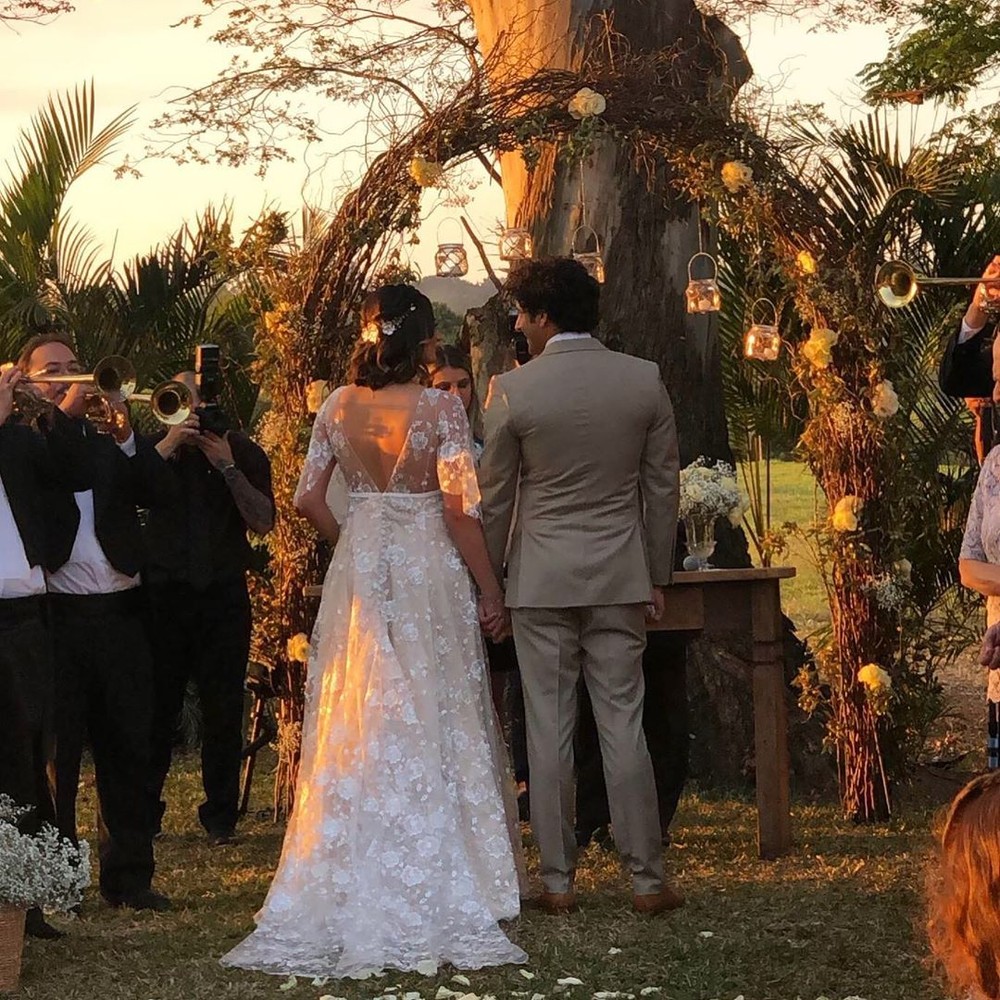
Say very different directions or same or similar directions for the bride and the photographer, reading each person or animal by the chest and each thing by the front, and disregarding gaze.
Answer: very different directions

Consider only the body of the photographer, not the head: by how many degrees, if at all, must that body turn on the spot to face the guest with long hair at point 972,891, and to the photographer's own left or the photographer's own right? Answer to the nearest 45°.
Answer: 0° — they already face them

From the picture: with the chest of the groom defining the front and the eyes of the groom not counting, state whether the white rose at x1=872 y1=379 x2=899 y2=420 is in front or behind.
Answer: in front

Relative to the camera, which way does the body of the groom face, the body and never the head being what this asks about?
away from the camera

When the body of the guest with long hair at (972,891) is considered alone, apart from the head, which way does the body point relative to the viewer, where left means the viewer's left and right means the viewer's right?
facing away from the viewer

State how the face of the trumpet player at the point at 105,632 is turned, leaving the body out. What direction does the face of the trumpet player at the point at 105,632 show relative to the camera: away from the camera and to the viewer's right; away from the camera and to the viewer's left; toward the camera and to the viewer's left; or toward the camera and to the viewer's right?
toward the camera and to the viewer's right

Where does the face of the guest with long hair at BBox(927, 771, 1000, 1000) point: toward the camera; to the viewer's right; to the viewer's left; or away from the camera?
away from the camera

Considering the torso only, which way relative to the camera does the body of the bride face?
away from the camera

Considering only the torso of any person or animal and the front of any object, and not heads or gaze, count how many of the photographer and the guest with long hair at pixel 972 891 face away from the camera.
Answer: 1

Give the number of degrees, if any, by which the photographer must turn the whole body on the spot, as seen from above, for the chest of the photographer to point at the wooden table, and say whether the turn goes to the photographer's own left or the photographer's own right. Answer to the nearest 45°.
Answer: approximately 45° to the photographer's own left
